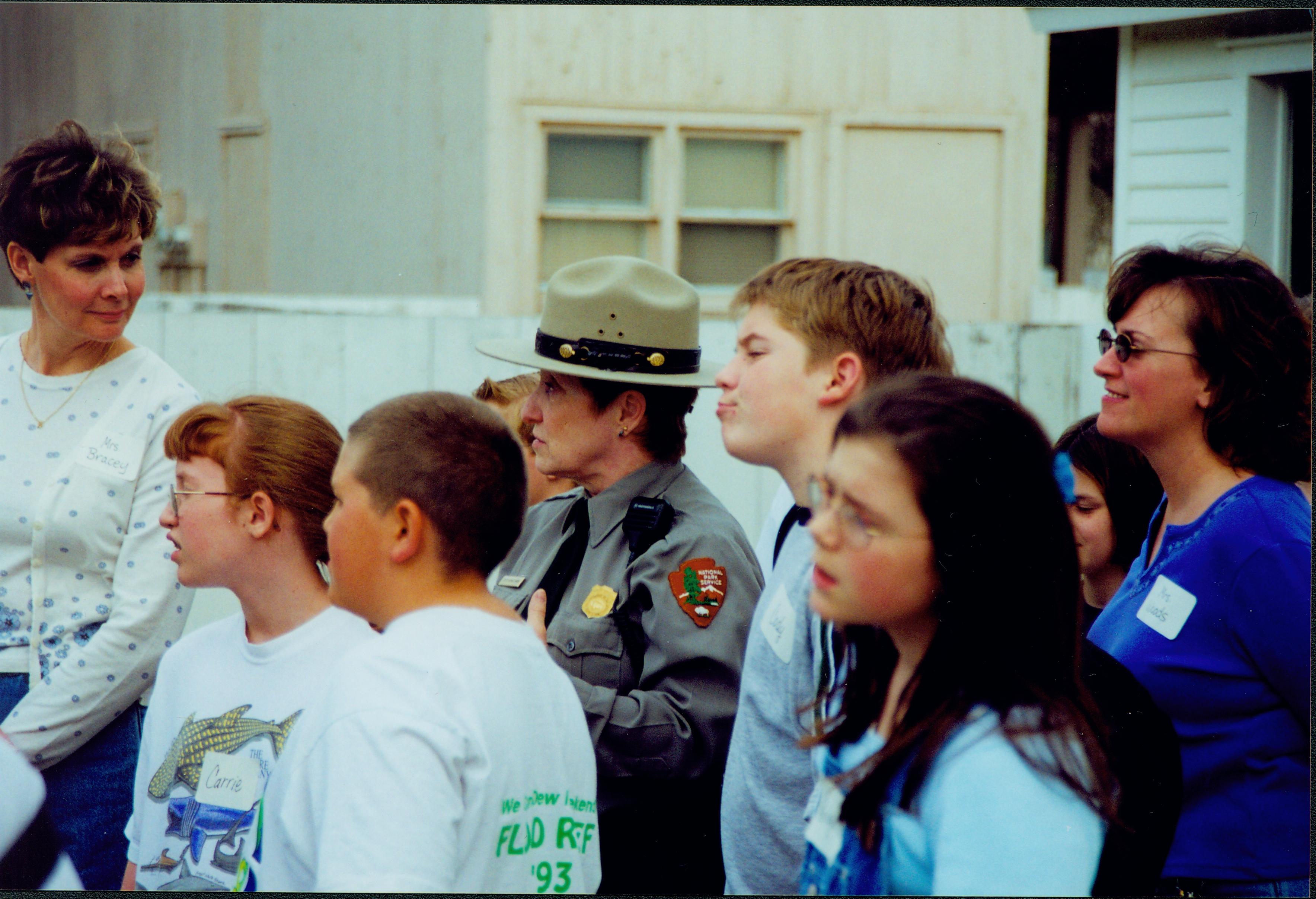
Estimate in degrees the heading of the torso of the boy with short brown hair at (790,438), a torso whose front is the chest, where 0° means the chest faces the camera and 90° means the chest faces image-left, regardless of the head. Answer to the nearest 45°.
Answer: approximately 90°

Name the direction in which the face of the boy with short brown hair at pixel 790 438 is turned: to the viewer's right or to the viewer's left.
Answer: to the viewer's left

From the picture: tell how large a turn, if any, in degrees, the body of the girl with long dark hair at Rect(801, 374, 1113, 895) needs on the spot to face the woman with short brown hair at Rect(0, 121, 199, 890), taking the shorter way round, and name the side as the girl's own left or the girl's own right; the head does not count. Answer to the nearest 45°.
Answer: approximately 90° to the girl's own right

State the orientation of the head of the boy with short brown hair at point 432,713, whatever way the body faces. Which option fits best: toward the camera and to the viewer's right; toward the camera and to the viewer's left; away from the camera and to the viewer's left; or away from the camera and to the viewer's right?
away from the camera and to the viewer's left

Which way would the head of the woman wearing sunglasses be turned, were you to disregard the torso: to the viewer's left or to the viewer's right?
to the viewer's left

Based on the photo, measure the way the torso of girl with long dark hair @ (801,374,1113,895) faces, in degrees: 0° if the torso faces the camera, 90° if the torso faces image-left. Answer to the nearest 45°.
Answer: approximately 45°
